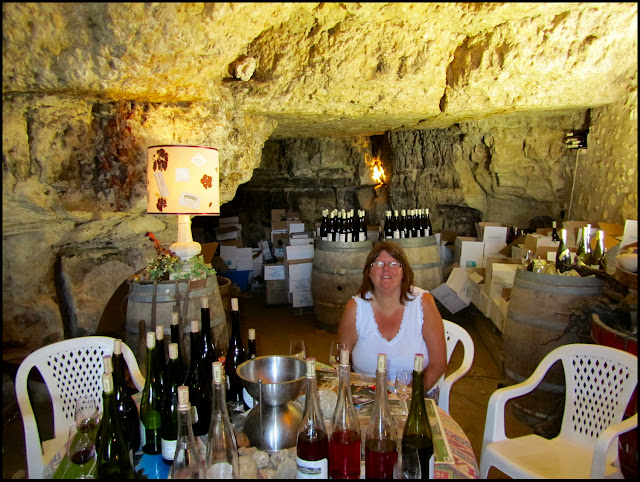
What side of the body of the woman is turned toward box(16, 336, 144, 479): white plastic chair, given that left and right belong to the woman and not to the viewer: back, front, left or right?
right

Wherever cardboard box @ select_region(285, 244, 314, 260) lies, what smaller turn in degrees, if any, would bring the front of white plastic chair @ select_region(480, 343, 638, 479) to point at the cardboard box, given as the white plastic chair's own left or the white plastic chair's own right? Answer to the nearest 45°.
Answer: approximately 90° to the white plastic chair's own right

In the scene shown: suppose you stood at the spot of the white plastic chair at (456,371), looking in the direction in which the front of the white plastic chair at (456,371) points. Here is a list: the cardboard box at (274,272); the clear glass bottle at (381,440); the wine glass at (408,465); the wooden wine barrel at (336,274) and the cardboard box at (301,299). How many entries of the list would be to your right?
3

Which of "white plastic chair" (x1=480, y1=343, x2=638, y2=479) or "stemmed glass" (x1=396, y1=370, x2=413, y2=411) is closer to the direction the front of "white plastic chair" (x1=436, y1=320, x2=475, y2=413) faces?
the stemmed glass

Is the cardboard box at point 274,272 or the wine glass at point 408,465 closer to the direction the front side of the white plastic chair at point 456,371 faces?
the wine glass
